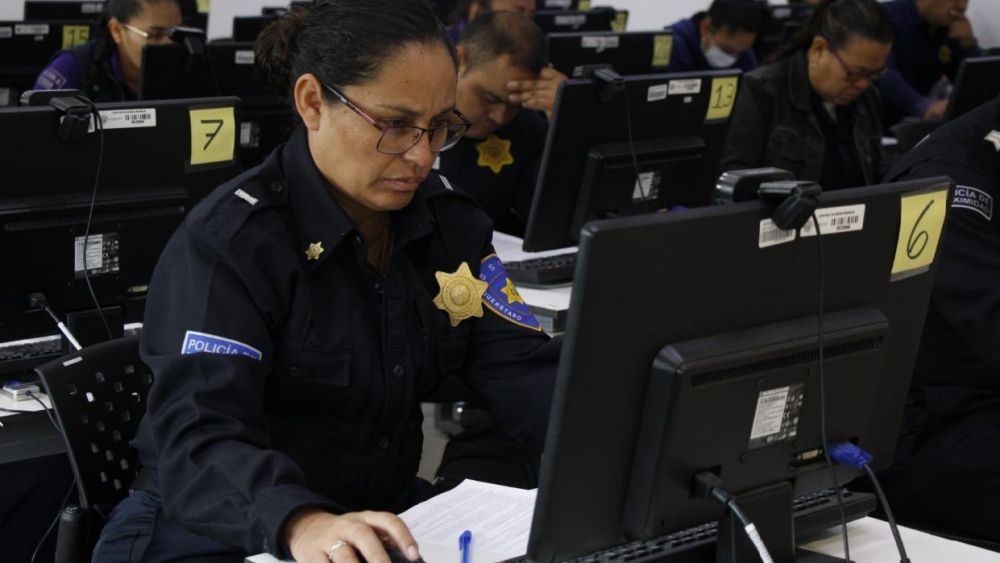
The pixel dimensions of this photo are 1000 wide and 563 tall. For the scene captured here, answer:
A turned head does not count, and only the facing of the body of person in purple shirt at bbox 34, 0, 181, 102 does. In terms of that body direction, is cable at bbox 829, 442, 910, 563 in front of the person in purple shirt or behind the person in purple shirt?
in front

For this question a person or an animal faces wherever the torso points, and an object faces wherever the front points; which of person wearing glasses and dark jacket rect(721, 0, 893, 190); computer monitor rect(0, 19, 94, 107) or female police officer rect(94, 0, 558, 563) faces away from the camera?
the computer monitor

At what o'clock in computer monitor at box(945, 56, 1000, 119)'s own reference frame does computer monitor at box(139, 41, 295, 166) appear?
computer monitor at box(139, 41, 295, 166) is roughly at 10 o'clock from computer monitor at box(945, 56, 1000, 119).

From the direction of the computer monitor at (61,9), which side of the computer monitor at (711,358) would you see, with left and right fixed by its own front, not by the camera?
front

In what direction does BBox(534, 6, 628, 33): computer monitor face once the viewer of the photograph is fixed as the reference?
facing away from the viewer

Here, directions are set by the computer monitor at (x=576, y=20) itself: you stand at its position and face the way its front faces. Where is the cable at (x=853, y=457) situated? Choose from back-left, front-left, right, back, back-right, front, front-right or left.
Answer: back

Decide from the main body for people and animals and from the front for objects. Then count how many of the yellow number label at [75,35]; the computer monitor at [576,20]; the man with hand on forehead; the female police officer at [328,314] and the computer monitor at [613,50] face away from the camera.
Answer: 2

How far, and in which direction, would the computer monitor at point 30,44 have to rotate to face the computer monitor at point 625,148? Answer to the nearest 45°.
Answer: approximately 135° to its right

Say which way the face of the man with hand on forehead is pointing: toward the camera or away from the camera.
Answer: toward the camera

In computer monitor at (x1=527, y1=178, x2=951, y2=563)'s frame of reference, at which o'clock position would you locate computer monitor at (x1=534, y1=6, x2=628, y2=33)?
computer monitor at (x1=534, y1=6, x2=628, y2=33) is roughly at 1 o'clock from computer monitor at (x1=527, y1=178, x2=951, y2=563).

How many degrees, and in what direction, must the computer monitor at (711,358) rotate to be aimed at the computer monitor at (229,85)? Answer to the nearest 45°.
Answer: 0° — it already faces it

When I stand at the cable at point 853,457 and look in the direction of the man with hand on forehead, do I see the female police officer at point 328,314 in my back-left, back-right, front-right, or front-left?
front-left

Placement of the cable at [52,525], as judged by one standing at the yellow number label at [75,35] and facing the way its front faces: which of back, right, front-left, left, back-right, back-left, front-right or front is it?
front

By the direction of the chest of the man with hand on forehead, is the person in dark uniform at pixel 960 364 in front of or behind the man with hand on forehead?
in front

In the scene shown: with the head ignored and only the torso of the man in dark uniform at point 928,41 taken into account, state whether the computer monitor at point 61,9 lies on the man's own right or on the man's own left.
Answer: on the man's own right

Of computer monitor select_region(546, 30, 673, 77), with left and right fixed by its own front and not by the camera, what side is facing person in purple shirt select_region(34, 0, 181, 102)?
left

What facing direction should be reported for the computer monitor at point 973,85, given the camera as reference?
facing away from the viewer and to the left of the viewer

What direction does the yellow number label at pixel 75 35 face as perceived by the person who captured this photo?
facing the viewer
